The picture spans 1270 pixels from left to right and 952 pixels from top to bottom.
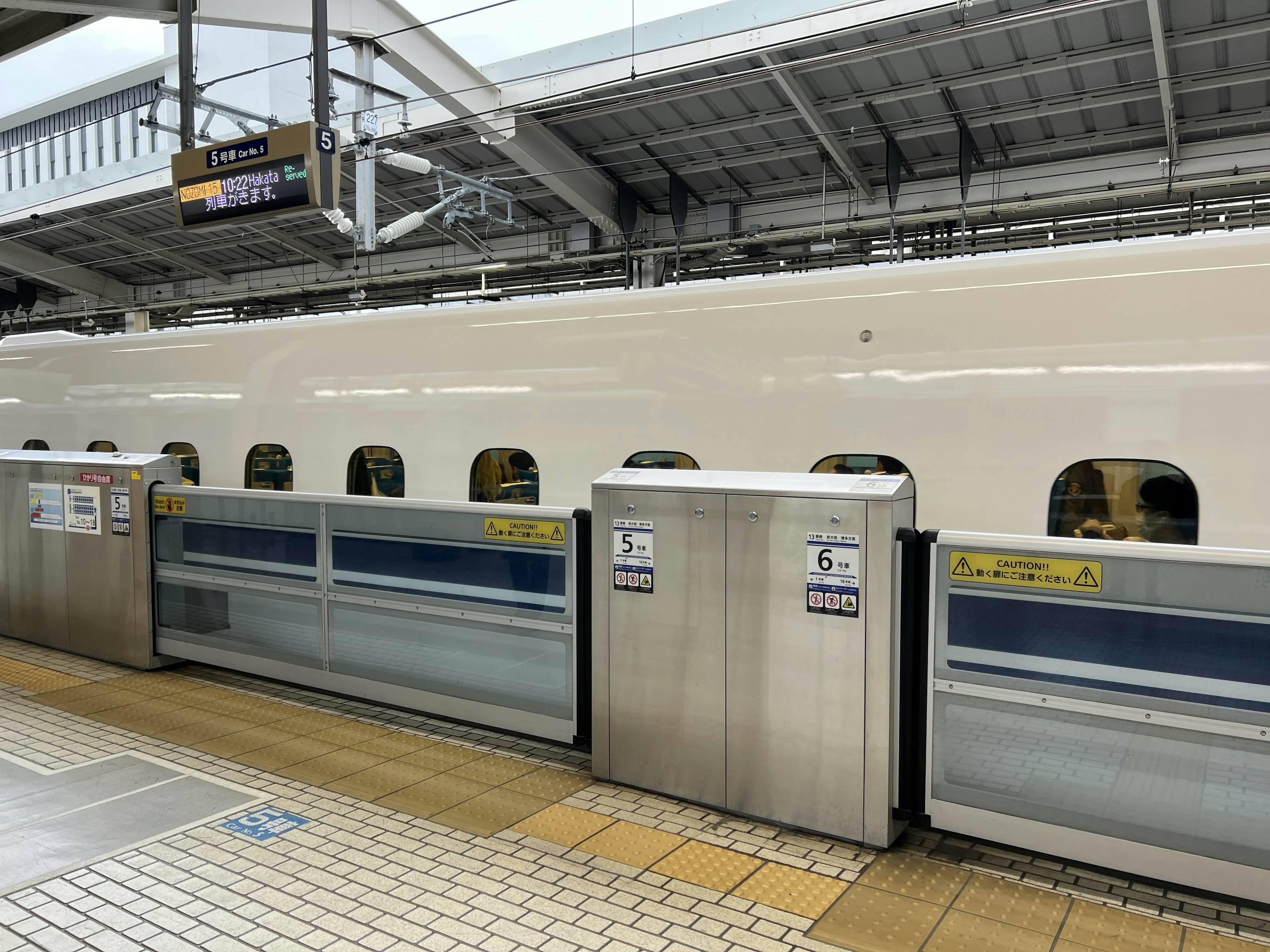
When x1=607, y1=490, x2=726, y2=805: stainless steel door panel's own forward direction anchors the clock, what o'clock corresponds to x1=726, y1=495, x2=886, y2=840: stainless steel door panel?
x1=726, y1=495, x2=886, y2=840: stainless steel door panel is roughly at 10 o'clock from x1=607, y1=490, x2=726, y2=805: stainless steel door panel.

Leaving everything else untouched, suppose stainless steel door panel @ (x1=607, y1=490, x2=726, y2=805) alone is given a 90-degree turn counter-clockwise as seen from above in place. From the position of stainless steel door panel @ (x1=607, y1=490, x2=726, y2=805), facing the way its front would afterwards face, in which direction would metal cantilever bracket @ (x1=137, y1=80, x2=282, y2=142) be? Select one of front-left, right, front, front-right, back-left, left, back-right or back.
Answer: back-left

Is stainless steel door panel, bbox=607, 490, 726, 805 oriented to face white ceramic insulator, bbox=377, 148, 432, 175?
no

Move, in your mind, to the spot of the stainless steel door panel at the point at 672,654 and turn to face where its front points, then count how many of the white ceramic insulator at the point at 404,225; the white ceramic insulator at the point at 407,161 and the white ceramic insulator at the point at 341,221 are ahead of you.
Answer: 0

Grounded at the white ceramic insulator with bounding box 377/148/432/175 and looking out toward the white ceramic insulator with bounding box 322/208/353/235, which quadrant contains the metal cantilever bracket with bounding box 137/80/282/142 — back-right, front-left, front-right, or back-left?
front-right

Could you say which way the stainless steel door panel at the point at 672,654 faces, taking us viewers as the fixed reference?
facing the viewer

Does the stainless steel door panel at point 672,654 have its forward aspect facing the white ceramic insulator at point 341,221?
no

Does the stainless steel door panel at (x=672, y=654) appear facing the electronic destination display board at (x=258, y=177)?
no

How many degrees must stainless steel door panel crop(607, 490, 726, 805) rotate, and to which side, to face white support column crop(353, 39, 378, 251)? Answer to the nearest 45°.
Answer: approximately 135° to its right

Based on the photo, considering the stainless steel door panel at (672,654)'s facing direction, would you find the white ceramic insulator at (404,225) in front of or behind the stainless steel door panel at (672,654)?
behind
